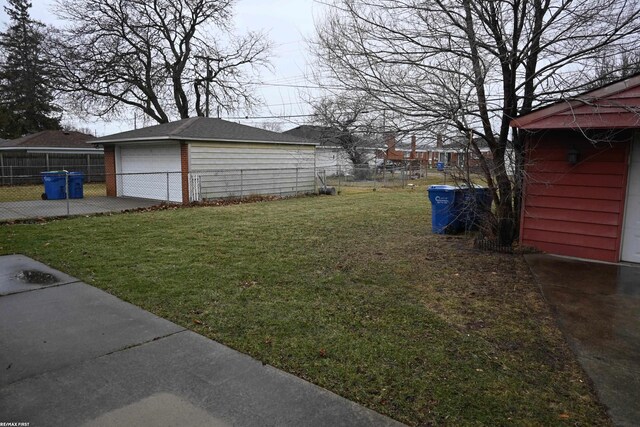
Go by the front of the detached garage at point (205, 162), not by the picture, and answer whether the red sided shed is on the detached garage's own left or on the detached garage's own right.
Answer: on the detached garage's own left

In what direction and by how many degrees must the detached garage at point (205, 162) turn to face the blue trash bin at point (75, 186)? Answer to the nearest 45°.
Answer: approximately 45° to its right

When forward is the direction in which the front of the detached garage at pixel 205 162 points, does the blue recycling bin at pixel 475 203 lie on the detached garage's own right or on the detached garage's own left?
on the detached garage's own left

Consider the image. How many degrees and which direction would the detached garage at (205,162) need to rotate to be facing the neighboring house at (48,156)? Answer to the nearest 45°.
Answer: approximately 90° to its right

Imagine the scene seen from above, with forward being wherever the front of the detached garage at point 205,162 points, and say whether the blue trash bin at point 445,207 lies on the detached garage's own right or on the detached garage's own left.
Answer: on the detached garage's own left

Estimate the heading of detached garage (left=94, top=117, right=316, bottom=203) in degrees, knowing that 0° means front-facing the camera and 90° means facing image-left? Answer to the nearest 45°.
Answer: approximately 45°
